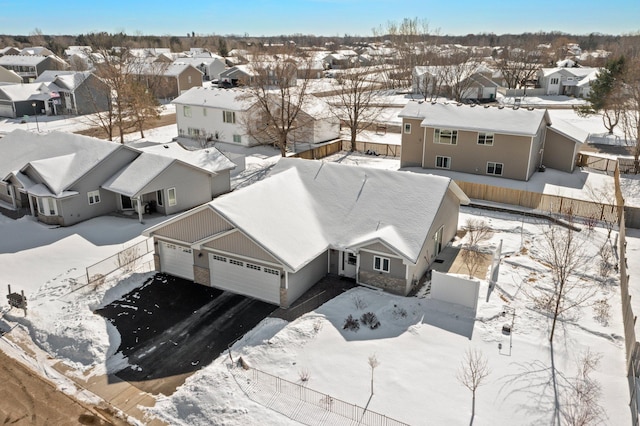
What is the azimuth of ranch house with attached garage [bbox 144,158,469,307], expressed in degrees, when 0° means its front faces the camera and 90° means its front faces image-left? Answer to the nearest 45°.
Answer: approximately 45°

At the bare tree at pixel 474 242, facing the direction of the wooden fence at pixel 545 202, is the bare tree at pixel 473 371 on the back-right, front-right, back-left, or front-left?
back-right

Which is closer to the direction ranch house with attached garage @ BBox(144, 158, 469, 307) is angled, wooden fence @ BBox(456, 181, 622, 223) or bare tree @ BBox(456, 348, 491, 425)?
the bare tree

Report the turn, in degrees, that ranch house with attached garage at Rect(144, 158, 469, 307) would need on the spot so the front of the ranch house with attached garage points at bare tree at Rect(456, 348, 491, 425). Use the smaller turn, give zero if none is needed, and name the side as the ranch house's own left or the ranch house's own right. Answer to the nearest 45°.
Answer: approximately 90° to the ranch house's own left
